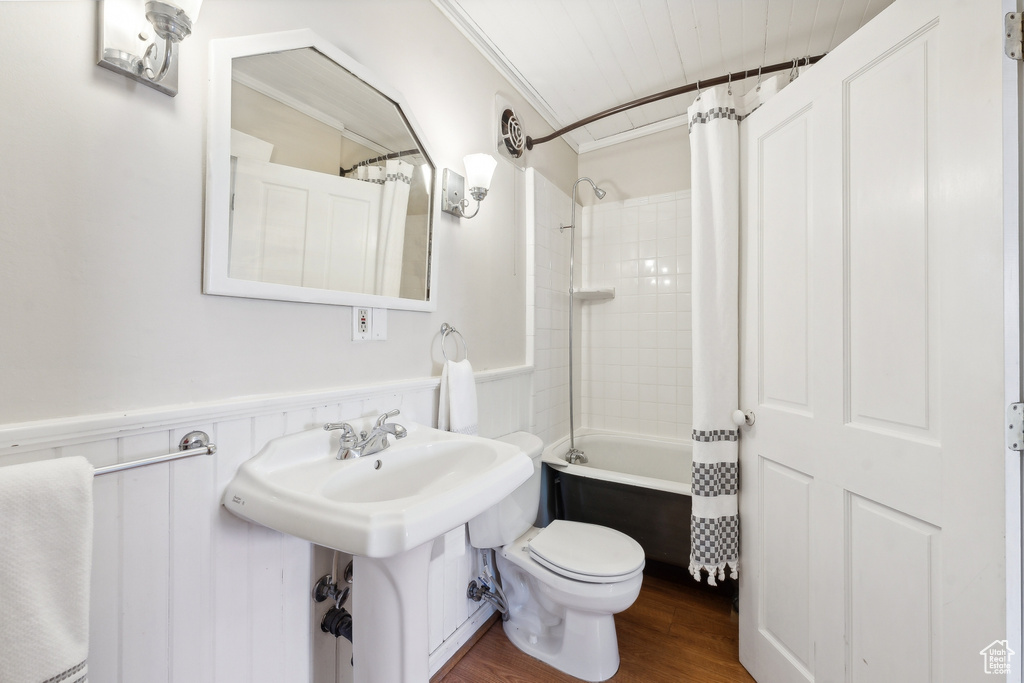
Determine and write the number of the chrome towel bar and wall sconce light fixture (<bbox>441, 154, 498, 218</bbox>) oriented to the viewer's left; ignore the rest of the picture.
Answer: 0

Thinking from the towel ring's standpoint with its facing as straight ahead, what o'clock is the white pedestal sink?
The white pedestal sink is roughly at 2 o'clock from the towel ring.

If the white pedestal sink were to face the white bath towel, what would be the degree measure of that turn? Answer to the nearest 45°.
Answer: approximately 135° to its right

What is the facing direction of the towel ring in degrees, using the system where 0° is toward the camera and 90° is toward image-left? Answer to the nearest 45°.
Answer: approximately 315°

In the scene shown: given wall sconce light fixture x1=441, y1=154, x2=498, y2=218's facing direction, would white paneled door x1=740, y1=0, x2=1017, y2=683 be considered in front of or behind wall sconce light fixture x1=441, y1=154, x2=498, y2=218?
in front

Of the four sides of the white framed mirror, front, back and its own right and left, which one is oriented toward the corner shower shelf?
left

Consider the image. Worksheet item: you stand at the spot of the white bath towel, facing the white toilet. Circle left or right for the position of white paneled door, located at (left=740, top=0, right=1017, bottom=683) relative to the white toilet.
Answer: right

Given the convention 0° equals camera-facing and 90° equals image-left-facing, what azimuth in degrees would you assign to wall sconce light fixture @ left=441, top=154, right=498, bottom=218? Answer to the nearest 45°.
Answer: approximately 315°
